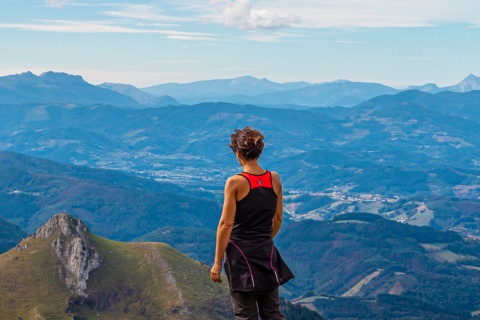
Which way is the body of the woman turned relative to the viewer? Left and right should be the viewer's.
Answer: facing away from the viewer and to the left of the viewer
